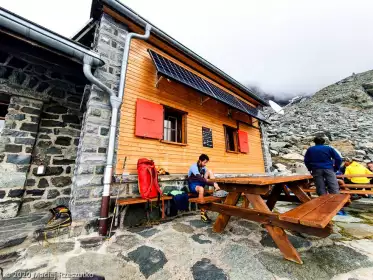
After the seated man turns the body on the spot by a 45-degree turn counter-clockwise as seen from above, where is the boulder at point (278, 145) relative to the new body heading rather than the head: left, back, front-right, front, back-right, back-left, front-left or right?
front-left

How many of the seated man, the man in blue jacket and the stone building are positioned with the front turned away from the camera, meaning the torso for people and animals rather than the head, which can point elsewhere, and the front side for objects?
1

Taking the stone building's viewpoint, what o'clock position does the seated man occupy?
The seated man is roughly at 11 o'clock from the stone building.

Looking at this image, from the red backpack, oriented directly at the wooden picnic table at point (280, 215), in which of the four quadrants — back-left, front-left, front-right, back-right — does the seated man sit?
front-left

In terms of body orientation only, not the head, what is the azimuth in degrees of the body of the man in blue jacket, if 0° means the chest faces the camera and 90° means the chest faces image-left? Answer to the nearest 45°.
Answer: approximately 180°

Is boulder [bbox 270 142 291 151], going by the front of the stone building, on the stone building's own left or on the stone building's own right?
on the stone building's own left

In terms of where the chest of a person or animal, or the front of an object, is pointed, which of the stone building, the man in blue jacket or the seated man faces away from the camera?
the man in blue jacket

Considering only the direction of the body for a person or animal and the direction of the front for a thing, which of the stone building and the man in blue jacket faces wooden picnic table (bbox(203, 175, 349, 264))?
the stone building

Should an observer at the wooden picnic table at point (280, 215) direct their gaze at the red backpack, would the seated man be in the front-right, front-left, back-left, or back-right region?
front-right

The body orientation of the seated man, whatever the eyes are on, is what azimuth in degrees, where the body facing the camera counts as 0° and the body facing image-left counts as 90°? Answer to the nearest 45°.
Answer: approximately 315°

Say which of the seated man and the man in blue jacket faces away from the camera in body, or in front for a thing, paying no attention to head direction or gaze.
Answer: the man in blue jacket

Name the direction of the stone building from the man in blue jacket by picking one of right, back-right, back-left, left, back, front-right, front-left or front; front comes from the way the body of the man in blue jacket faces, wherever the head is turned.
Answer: back-left

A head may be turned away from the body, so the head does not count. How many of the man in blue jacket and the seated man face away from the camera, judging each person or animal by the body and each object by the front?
1

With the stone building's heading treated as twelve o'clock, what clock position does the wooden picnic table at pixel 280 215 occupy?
The wooden picnic table is roughly at 12 o'clock from the stone building.

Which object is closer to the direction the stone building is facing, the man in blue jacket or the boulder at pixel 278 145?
the man in blue jacket
